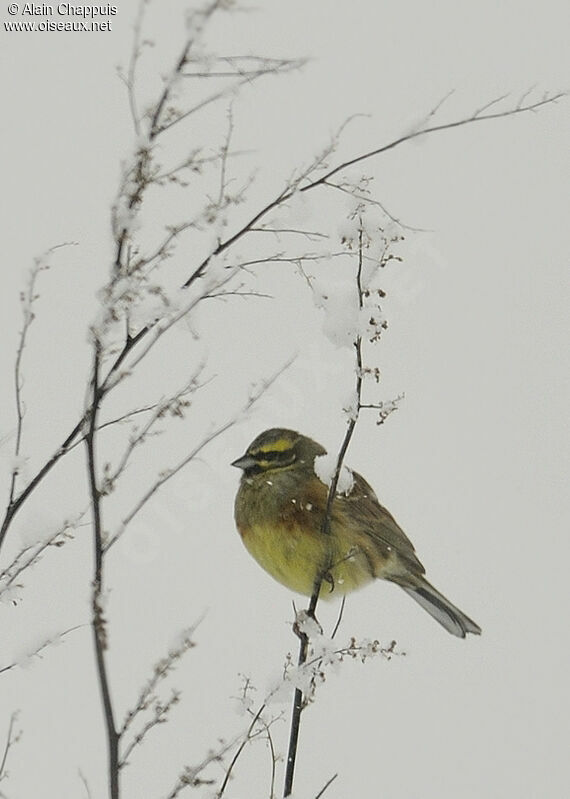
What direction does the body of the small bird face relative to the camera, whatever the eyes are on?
to the viewer's left
